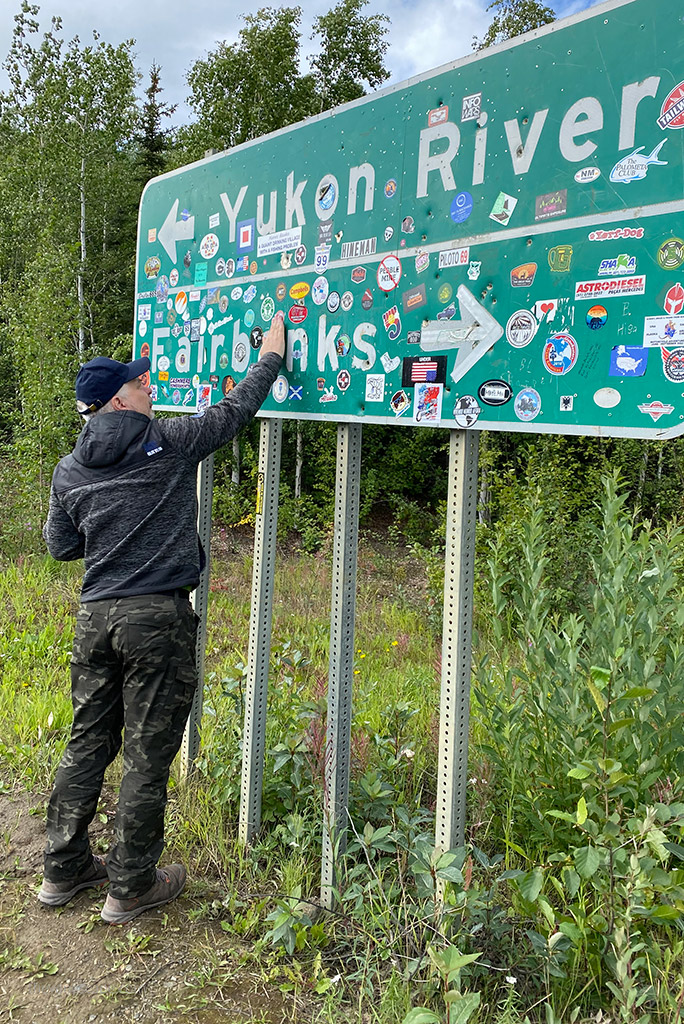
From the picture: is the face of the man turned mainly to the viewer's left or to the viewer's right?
to the viewer's right

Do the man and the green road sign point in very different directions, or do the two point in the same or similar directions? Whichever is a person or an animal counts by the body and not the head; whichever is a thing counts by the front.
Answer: very different directions

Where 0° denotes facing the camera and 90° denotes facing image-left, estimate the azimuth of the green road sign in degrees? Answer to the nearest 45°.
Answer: approximately 45°

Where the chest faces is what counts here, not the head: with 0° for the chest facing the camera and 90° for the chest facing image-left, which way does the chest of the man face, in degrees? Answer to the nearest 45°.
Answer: approximately 225°

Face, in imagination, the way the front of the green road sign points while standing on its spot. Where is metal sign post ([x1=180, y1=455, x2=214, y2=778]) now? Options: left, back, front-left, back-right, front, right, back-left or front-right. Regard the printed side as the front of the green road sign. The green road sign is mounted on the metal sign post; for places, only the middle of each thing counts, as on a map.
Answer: right
